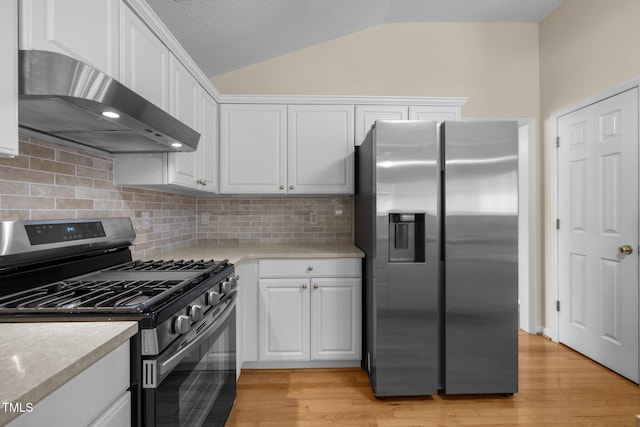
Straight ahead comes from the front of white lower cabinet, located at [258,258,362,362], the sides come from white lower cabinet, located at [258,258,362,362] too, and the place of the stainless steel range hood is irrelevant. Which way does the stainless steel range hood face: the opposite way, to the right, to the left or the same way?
to the left

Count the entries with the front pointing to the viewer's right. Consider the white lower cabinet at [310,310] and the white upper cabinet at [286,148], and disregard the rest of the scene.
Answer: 0

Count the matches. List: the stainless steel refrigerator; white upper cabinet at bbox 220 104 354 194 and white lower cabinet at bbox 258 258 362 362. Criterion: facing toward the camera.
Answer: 3

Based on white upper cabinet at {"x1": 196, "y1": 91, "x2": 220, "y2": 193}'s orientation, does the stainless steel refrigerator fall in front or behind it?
in front

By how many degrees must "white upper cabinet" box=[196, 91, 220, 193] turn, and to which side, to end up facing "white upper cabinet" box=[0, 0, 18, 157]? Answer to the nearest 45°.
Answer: approximately 90° to its right

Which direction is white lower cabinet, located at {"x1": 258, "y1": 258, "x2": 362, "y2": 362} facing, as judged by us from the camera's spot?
facing the viewer

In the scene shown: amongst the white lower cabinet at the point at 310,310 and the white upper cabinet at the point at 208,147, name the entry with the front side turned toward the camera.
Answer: the white lower cabinet

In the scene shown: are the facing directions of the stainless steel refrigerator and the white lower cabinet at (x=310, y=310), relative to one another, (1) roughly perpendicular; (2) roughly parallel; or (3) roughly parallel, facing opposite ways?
roughly parallel

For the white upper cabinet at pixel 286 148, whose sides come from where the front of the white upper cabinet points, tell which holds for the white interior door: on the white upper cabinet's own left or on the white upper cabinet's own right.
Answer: on the white upper cabinet's own left

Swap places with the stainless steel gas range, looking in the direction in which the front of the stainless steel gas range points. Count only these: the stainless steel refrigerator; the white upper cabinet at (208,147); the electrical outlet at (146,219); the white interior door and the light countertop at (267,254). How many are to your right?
0

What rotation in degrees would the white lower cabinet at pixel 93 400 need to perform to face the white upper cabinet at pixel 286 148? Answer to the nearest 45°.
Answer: approximately 90° to its left

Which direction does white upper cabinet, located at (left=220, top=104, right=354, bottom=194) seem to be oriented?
toward the camera

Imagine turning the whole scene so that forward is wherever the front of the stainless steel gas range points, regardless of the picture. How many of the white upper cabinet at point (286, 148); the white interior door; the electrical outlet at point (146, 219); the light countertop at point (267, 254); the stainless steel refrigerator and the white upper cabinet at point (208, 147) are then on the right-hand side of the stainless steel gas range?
0

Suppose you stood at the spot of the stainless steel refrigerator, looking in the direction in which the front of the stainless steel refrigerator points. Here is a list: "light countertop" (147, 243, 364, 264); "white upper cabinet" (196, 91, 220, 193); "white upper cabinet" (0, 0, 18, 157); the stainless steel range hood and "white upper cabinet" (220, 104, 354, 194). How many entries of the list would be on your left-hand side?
0

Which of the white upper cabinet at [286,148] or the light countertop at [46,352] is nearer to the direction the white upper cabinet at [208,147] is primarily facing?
the white upper cabinet

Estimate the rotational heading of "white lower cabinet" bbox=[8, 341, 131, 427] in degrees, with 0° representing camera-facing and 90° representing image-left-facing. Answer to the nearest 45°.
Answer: approximately 315°

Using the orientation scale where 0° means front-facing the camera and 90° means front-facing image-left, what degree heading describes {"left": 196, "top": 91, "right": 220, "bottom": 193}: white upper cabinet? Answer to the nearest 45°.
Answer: approximately 270°
